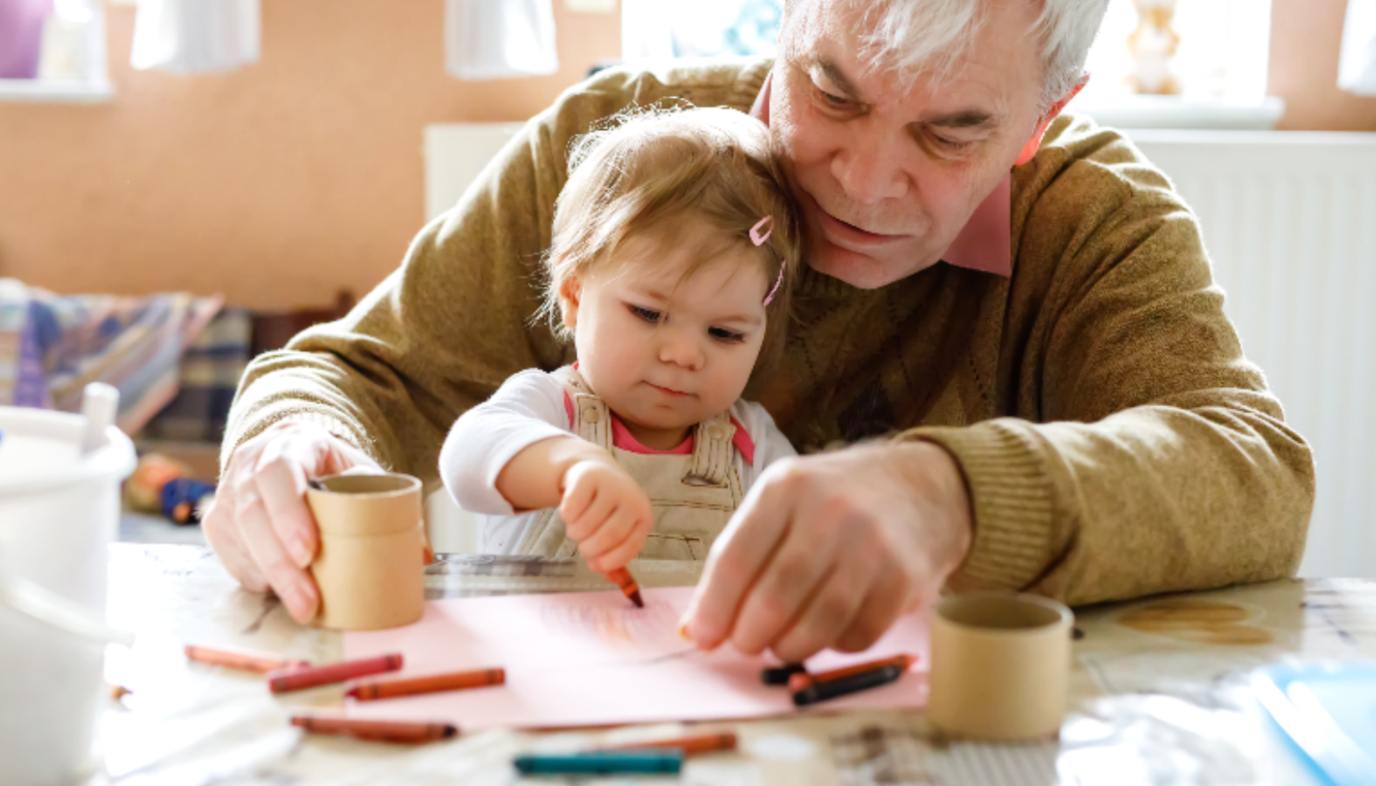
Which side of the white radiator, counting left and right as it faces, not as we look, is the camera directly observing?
front

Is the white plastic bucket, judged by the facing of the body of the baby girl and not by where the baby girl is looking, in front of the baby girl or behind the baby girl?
in front

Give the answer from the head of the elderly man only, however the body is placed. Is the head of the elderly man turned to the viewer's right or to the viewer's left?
to the viewer's left

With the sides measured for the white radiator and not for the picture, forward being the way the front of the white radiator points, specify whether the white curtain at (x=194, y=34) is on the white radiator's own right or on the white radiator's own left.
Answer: on the white radiator's own right

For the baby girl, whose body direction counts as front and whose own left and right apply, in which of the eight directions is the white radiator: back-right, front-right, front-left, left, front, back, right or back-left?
back-left

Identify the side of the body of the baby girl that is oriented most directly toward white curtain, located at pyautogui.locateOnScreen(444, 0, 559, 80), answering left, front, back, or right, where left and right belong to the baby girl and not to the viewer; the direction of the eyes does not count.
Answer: back

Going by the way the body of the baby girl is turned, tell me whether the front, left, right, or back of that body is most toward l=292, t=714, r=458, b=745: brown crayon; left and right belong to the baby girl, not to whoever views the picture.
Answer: front

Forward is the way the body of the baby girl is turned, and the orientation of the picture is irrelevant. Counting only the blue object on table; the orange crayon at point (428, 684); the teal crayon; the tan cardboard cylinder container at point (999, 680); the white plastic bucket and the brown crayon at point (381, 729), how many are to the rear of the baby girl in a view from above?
0

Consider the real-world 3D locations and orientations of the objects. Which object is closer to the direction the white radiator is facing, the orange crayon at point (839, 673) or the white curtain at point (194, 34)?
the orange crayon

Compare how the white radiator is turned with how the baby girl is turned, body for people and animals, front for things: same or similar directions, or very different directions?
same or similar directions

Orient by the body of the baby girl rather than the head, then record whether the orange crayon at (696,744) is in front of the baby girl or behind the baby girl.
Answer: in front

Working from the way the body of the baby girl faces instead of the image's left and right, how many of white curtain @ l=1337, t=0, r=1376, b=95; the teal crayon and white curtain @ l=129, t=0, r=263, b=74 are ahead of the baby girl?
1

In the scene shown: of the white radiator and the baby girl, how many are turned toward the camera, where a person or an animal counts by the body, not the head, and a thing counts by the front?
2

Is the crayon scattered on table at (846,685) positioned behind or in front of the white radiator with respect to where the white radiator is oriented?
in front

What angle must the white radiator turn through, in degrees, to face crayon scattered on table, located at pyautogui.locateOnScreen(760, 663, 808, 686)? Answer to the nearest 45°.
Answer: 0° — it already faces it

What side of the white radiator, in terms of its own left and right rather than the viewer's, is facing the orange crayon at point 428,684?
front

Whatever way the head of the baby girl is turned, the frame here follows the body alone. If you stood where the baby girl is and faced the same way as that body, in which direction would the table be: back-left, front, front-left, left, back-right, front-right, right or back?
front
